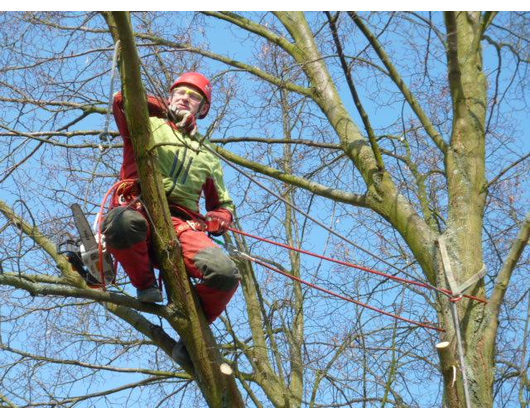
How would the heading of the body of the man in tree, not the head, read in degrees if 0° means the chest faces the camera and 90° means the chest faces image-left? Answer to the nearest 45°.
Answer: approximately 0°
